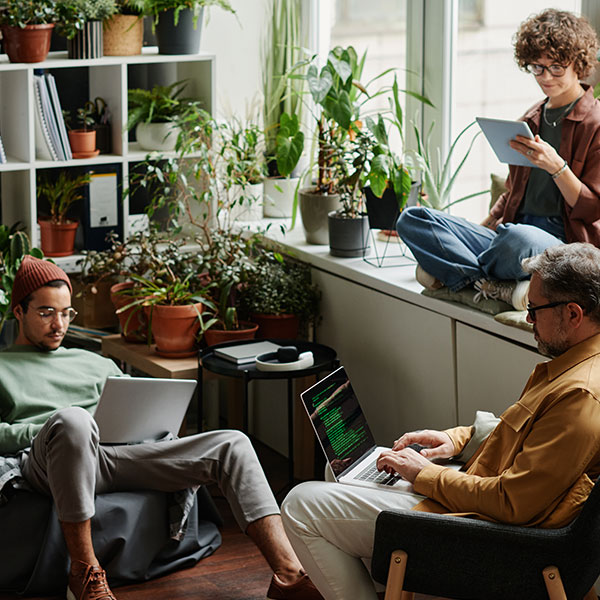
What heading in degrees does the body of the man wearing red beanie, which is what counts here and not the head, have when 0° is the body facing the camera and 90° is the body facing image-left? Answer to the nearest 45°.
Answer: approximately 315°

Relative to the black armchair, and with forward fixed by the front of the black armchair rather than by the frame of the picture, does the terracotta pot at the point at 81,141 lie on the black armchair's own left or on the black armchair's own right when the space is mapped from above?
on the black armchair's own right

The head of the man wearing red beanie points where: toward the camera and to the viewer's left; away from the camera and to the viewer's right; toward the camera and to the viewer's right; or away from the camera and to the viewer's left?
toward the camera and to the viewer's right

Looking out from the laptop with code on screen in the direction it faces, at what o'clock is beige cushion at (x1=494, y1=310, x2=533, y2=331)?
The beige cushion is roughly at 9 o'clock from the laptop with code on screen.

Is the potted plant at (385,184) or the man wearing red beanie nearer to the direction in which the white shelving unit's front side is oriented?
the man wearing red beanie

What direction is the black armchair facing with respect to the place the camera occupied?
facing to the left of the viewer

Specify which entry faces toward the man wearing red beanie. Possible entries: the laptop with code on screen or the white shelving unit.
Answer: the white shelving unit

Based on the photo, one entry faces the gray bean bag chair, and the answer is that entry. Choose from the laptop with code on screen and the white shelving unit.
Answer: the white shelving unit

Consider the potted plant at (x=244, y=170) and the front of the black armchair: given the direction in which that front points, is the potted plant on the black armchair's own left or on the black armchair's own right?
on the black armchair's own right

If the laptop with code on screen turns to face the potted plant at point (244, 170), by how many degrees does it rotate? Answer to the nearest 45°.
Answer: approximately 135° to its left
